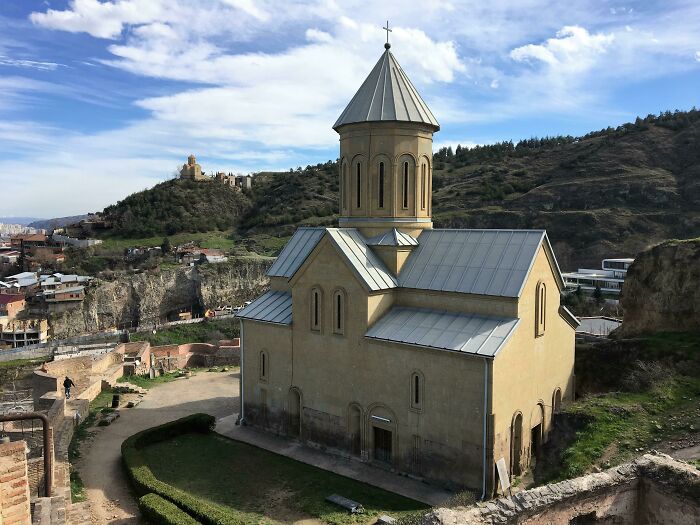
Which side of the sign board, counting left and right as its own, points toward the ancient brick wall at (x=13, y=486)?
right

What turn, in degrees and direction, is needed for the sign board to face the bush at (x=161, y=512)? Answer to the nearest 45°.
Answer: approximately 135° to its right

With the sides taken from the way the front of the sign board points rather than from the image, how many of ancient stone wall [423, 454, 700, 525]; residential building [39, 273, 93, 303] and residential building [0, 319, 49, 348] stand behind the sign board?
2

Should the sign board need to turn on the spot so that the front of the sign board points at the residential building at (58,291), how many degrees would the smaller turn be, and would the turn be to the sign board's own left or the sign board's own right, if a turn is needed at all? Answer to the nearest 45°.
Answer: approximately 180°

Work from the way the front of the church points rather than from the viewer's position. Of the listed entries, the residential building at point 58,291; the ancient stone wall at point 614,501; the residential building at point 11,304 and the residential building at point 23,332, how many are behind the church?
3

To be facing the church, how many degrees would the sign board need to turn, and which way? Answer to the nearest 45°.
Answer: approximately 180°

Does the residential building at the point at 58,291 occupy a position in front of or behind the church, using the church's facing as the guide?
behind

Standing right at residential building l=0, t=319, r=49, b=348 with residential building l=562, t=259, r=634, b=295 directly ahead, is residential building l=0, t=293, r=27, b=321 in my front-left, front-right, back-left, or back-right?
back-left

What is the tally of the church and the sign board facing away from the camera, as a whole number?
0
